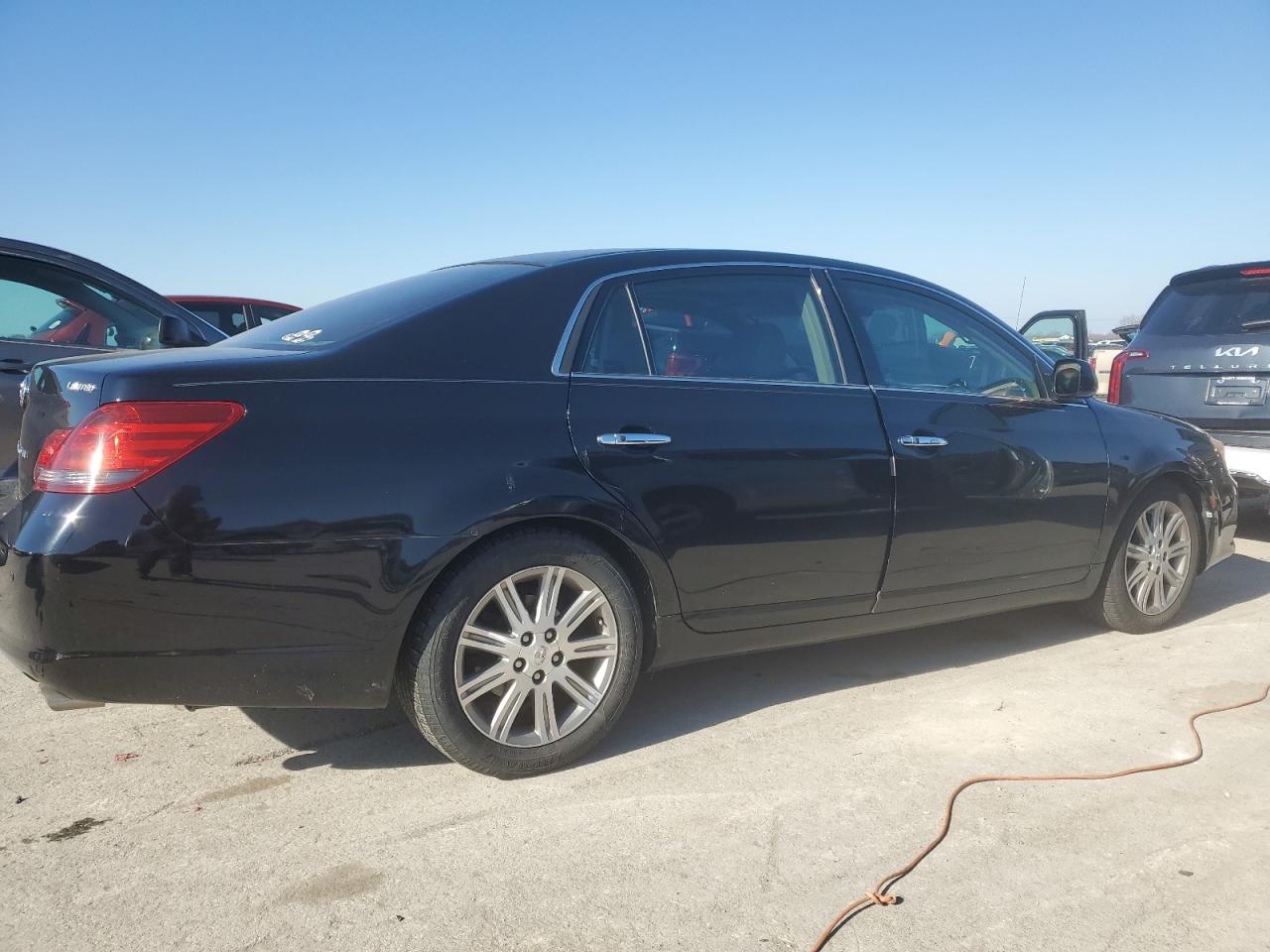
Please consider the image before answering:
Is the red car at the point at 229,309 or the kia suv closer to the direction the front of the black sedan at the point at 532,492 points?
the kia suv

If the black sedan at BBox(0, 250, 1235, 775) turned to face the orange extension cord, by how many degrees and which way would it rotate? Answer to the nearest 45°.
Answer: approximately 45° to its right

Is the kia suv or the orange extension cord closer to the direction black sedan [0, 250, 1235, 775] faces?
the kia suv

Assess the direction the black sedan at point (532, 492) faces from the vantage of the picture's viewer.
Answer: facing away from the viewer and to the right of the viewer

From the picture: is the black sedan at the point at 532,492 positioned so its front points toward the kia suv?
yes
